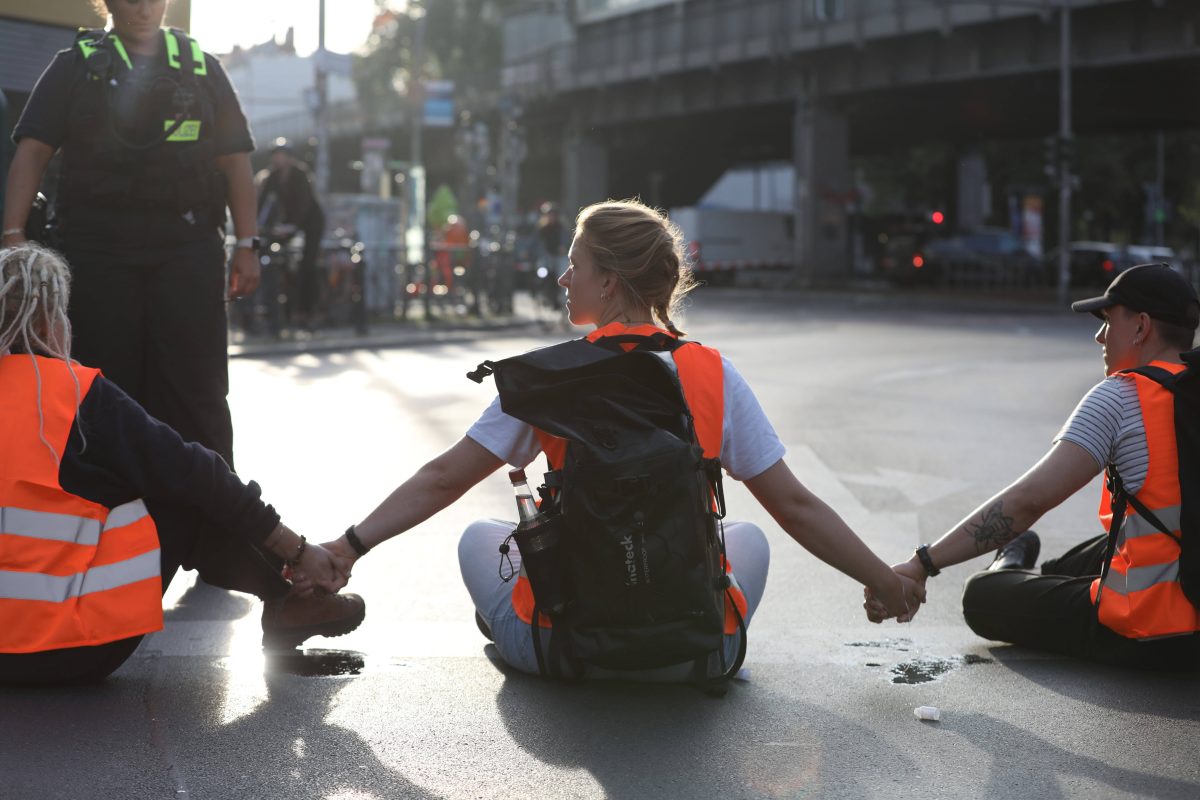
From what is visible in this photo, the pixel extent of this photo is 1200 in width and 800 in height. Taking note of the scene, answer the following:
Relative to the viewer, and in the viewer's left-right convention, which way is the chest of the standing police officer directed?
facing the viewer

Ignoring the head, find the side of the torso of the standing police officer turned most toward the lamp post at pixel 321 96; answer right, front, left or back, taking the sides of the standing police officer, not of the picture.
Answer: back

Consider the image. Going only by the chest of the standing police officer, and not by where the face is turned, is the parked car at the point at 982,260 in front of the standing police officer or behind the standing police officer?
behind

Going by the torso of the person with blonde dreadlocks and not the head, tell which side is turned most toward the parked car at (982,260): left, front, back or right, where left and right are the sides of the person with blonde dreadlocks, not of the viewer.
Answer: front

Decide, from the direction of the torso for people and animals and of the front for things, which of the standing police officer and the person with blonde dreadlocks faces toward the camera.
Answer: the standing police officer

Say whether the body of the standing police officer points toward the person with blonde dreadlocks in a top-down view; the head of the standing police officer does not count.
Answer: yes

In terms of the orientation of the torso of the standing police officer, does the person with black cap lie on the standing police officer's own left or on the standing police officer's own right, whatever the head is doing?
on the standing police officer's own left

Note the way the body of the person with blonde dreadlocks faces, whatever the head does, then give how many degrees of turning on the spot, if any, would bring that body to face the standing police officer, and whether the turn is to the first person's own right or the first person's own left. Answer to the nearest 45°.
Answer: approximately 45° to the first person's own left

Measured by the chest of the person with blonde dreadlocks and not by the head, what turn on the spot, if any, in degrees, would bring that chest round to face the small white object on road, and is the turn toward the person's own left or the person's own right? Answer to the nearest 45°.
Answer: approximately 45° to the person's own right

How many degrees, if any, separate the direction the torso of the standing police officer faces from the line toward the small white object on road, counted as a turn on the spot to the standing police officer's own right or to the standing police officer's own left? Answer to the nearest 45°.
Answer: approximately 45° to the standing police officer's own left

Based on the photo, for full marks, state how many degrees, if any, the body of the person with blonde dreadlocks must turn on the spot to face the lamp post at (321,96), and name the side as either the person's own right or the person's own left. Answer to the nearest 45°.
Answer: approximately 45° to the person's own left

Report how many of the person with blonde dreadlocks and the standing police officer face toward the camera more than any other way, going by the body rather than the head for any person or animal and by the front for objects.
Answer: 1

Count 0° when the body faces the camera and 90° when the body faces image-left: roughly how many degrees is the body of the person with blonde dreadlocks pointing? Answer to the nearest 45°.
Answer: approximately 225°

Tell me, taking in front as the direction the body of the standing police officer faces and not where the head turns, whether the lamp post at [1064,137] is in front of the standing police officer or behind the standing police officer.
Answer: behind

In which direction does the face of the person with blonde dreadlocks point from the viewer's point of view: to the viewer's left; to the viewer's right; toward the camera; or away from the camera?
away from the camera

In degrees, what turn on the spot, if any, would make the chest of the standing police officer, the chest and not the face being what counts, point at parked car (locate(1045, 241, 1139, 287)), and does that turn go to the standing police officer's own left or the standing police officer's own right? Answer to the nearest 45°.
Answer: approximately 135° to the standing police officer's own left
